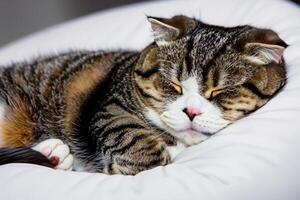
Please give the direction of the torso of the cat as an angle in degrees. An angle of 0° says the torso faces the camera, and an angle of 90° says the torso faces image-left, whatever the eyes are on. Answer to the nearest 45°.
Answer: approximately 315°
